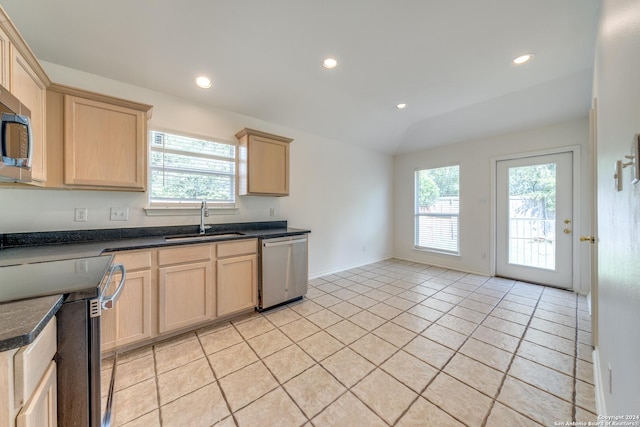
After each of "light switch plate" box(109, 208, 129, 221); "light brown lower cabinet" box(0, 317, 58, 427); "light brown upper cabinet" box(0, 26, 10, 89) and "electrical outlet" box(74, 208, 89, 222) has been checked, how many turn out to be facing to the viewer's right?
2

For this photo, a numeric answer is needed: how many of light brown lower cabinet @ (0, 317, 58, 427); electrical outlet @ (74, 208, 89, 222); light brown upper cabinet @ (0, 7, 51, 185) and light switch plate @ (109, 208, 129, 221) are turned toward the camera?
2

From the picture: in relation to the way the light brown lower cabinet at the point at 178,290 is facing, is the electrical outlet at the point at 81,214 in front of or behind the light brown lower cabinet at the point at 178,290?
behind

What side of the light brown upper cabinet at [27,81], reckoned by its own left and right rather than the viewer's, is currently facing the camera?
right
